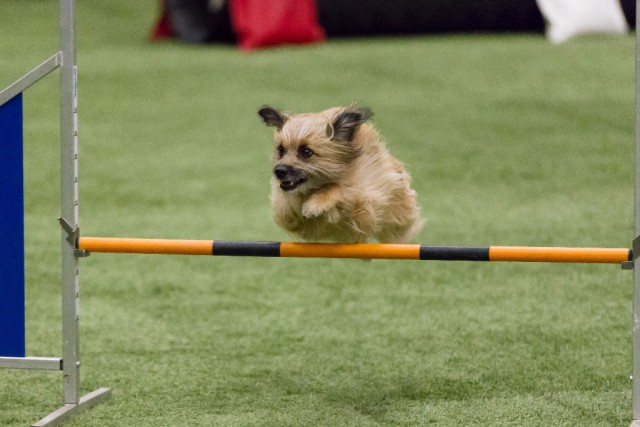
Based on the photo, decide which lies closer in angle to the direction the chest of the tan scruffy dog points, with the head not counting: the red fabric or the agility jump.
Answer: the agility jump

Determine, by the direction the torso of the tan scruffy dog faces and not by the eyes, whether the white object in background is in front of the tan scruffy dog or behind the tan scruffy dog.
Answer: behind

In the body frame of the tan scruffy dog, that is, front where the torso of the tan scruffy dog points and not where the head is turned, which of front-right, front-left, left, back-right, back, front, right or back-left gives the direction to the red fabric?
back-right

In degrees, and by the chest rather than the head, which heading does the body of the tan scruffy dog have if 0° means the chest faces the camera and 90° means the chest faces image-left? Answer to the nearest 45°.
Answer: approximately 45°

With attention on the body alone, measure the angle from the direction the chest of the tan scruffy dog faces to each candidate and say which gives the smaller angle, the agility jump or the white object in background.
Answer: the agility jump
